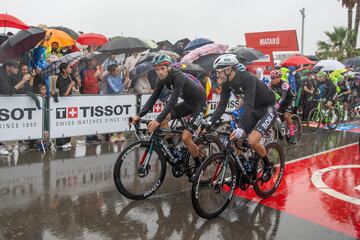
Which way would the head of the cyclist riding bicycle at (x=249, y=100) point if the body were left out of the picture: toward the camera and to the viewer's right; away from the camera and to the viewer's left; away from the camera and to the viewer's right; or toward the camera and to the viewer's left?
toward the camera and to the viewer's left

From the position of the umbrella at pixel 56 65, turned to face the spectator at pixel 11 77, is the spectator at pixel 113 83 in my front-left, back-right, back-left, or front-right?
back-left

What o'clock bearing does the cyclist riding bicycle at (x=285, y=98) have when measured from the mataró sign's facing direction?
The cyclist riding bicycle is roughly at 12 o'clock from the mataró sign.

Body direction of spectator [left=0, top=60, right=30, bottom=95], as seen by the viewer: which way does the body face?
to the viewer's right

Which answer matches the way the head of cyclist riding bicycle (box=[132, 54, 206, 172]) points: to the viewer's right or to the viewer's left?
to the viewer's left

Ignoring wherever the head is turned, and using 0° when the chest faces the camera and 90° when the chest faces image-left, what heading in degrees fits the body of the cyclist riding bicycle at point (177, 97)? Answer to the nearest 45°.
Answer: approximately 45°

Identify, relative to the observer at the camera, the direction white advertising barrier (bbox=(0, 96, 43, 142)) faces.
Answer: facing the viewer

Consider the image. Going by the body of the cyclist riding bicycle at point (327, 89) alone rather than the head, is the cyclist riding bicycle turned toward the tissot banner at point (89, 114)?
yes

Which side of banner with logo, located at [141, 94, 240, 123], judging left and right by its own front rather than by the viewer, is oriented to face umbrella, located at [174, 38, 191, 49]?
back

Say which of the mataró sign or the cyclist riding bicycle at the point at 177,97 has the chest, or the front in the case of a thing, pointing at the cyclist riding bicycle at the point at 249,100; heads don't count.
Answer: the mataró sign

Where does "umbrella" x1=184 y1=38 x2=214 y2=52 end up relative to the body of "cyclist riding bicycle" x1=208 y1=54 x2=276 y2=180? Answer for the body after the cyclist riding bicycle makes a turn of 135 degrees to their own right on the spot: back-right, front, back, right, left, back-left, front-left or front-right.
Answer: front

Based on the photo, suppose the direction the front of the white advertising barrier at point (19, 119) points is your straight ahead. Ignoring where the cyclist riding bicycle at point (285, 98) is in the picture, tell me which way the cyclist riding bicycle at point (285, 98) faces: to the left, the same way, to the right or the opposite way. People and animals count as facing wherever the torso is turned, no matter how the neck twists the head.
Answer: to the right

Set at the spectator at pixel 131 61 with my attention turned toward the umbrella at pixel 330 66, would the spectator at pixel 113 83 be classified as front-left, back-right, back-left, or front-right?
back-right

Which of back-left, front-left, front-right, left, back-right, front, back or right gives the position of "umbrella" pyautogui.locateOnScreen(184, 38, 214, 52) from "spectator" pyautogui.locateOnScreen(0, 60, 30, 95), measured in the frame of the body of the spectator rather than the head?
front-left
